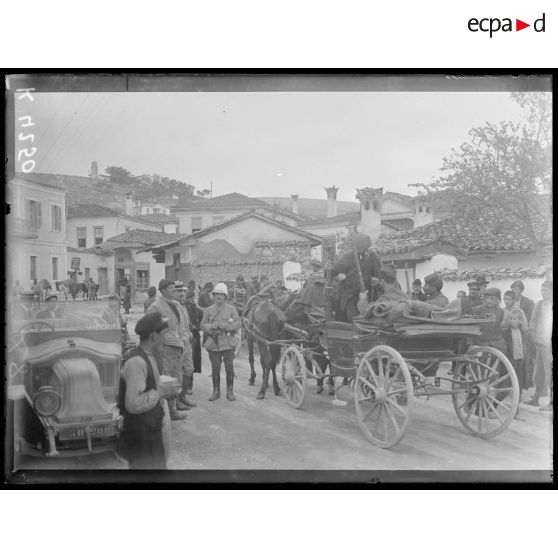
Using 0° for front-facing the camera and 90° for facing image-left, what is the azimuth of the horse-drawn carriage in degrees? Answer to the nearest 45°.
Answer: approximately 135°

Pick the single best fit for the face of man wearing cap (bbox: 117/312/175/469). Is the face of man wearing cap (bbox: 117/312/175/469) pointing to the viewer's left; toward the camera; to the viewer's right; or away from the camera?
to the viewer's right

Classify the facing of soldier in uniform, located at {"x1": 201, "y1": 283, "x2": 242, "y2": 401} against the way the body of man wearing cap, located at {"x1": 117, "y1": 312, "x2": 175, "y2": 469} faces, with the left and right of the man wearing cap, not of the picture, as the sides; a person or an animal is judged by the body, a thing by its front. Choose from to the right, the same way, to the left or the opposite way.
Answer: to the right

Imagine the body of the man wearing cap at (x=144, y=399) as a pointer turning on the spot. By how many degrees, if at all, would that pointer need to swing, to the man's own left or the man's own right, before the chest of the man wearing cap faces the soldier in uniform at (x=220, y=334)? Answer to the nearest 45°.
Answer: approximately 45° to the man's own left

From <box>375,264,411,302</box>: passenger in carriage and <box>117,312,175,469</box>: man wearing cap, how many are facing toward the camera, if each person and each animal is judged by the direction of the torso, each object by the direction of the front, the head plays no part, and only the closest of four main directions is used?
0

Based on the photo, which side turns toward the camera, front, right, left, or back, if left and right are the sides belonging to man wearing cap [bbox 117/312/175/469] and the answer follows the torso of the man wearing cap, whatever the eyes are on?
right

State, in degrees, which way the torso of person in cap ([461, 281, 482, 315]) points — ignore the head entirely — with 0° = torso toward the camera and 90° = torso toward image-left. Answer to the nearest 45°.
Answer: approximately 45°

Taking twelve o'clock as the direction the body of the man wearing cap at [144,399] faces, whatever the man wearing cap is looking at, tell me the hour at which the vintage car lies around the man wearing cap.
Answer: The vintage car is roughly at 7 o'clock from the man wearing cap.

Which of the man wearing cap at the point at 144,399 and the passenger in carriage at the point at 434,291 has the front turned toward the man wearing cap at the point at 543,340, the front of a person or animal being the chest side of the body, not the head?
the man wearing cap at the point at 144,399
